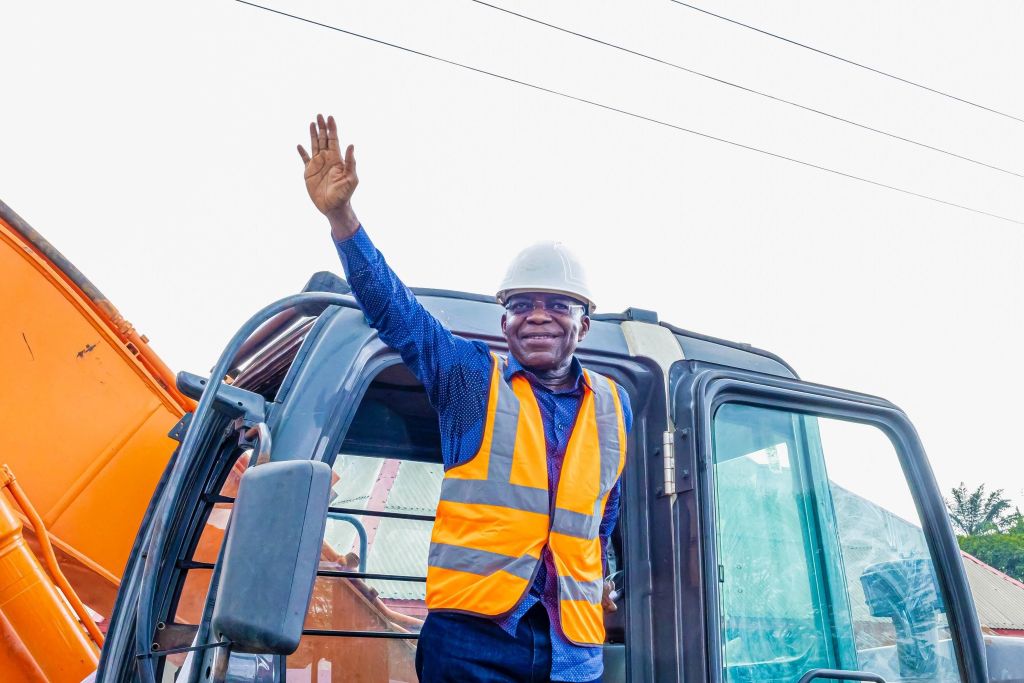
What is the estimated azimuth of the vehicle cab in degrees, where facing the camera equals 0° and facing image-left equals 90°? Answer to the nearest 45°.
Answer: approximately 45°

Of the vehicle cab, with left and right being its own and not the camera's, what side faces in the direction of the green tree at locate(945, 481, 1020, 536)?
back

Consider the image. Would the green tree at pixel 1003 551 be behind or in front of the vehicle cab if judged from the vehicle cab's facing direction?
behind
